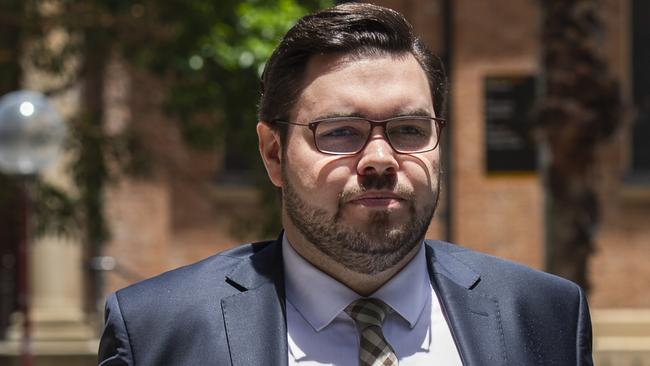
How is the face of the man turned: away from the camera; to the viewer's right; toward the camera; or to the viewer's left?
toward the camera

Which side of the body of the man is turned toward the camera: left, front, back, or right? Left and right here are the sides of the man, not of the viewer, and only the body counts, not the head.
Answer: front
